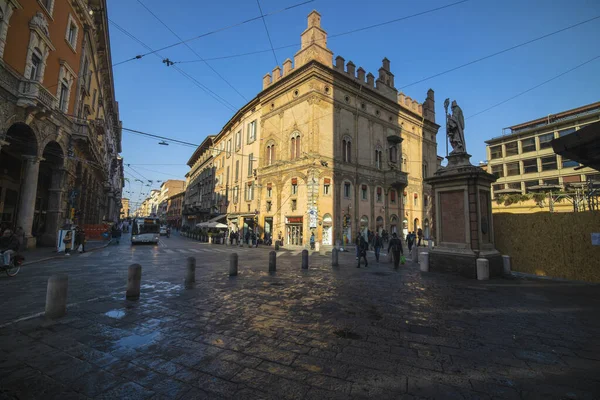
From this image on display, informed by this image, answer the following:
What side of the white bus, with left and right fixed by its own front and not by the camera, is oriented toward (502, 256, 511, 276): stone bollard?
front

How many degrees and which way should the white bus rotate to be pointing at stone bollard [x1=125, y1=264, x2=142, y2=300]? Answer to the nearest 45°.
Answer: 0° — it already faces it

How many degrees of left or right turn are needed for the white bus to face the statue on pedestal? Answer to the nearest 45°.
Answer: approximately 45° to its left

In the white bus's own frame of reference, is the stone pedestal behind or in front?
in front

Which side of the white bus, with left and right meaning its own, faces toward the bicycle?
front

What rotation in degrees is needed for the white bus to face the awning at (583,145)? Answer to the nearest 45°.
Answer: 0° — it already faces it

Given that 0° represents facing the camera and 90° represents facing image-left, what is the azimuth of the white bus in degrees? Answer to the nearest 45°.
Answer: approximately 0°

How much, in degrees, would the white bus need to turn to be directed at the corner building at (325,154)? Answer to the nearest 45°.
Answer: approximately 45° to its left

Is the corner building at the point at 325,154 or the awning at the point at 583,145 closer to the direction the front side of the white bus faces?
the awning
